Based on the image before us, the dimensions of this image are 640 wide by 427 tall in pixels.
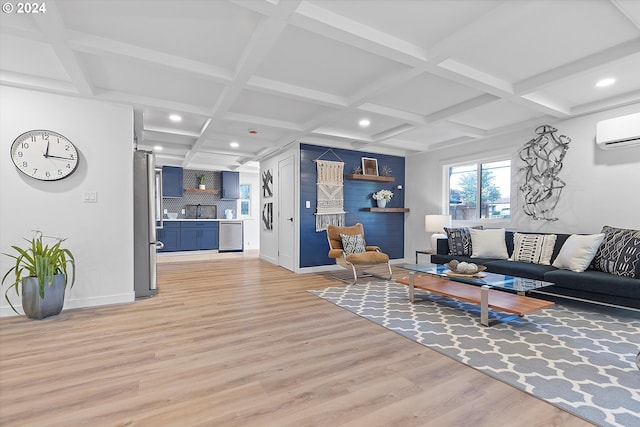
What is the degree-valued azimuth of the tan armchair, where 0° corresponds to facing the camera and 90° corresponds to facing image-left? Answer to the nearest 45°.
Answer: approximately 315°

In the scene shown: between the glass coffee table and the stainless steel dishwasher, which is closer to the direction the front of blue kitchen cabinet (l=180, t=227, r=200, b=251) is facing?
the glass coffee table

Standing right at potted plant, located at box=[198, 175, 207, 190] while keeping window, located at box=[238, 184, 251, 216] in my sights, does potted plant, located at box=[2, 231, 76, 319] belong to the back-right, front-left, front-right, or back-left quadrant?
back-right

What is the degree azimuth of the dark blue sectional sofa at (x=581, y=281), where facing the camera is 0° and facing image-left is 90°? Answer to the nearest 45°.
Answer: approximately 45°

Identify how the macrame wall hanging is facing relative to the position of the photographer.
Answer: facing the viewer and to the right of the viewer

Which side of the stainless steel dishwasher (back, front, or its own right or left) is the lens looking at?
front

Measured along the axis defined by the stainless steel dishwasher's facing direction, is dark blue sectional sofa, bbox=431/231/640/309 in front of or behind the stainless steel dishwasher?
in front

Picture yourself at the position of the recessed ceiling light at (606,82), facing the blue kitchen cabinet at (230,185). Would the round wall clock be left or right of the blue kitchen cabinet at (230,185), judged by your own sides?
left

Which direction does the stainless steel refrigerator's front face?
to the viewer's right

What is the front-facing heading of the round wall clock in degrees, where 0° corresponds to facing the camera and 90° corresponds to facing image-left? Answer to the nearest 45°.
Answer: approximately 0°
